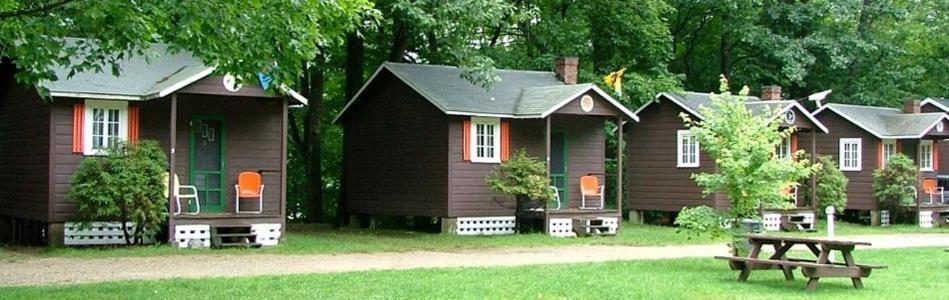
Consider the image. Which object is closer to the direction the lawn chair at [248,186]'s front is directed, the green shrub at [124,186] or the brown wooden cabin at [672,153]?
the green shrub

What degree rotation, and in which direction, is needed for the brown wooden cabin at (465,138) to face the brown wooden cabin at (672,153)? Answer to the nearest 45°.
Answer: approximately 90° to its left

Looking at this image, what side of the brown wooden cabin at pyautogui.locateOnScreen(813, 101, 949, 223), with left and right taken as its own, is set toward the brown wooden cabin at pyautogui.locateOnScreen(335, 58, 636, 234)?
right

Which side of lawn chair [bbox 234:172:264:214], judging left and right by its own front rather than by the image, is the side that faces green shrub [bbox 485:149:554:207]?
left

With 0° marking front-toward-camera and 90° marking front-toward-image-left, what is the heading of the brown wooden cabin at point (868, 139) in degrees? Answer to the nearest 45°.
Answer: approximately 315°

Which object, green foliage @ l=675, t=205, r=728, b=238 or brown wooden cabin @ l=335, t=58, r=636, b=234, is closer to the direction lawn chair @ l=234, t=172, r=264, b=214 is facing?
the green foliage

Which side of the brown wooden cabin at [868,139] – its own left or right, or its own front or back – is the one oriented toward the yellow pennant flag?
right
